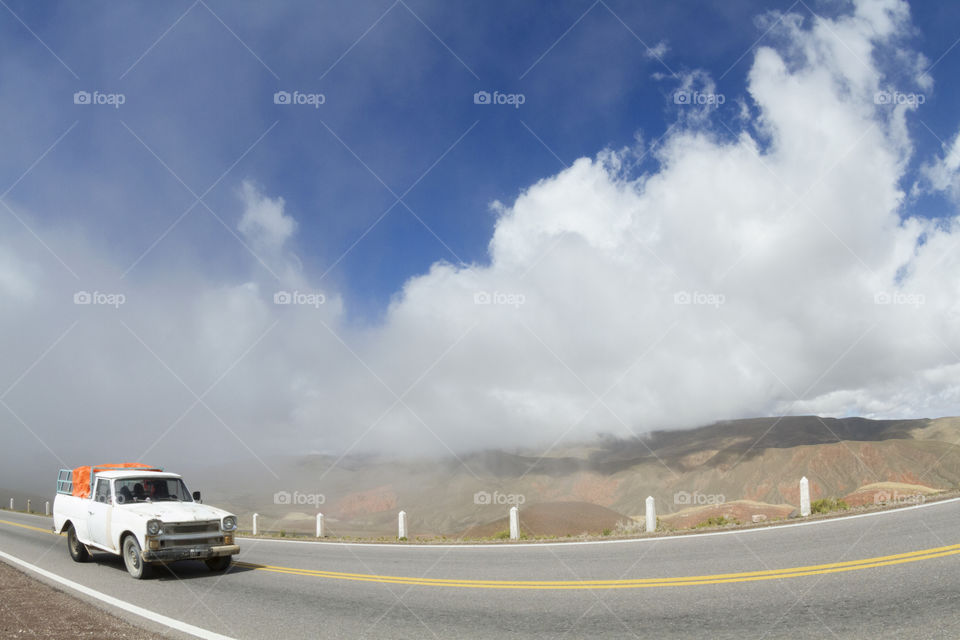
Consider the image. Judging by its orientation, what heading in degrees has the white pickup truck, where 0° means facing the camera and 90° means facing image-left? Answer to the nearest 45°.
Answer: approximately 315°
